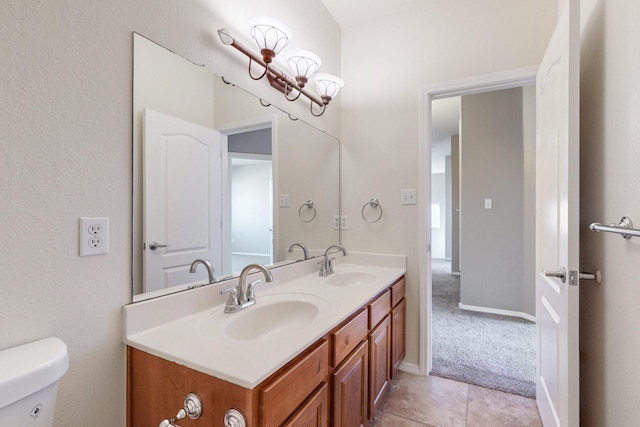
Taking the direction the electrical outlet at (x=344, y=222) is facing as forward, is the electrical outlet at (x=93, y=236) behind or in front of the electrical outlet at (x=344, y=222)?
in front

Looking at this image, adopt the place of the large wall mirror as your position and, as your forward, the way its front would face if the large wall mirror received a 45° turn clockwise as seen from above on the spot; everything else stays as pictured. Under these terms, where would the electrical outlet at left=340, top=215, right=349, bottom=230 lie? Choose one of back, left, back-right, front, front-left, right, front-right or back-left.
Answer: back-left

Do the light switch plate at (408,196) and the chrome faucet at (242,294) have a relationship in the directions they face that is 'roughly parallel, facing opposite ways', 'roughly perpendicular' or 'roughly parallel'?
roughly perpendicular

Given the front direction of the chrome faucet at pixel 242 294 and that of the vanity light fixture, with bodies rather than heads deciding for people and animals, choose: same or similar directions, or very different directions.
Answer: same or similar directions

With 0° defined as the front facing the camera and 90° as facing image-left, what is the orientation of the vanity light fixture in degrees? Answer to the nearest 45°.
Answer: approximately 315°

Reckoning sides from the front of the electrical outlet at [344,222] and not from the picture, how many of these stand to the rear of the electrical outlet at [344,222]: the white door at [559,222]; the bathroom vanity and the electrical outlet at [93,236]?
0

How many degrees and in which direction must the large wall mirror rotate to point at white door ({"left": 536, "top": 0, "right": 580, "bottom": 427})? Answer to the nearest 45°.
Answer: approximately 45° to its left

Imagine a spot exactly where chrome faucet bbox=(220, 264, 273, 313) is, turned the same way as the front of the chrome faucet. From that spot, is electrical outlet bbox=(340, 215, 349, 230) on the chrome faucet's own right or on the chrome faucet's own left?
on the chrome faucet's own left

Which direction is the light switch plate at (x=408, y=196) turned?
toward the camera

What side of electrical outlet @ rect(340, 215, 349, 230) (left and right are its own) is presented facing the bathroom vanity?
front

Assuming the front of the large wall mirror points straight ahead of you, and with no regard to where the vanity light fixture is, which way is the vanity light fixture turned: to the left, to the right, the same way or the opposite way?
the same way

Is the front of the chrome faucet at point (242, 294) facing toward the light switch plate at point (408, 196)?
no

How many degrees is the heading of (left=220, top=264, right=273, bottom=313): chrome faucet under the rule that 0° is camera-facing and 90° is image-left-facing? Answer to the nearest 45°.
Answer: approximately 315°

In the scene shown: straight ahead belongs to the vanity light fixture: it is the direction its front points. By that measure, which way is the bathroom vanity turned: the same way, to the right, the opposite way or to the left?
the same way

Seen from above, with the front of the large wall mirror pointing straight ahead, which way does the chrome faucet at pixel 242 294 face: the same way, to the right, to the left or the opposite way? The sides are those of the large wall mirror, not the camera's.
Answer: the same way
